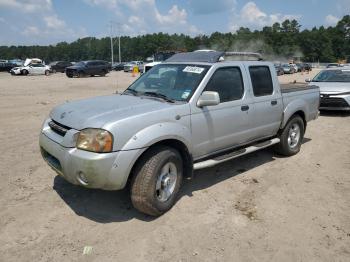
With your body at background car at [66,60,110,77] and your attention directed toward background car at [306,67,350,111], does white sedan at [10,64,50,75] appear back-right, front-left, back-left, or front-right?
back-right

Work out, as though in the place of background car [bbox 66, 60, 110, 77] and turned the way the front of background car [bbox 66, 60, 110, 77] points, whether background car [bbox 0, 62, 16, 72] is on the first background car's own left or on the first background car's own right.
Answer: on the first background car's own right

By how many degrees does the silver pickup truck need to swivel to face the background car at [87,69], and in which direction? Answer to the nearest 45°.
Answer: approximately 135° to its right

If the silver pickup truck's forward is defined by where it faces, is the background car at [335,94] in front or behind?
behind

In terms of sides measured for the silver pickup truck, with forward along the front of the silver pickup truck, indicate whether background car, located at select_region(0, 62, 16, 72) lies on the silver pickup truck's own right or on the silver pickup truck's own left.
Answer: on the silver pickup truck's own right

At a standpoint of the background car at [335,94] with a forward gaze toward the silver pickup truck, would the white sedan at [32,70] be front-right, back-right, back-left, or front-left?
back-right

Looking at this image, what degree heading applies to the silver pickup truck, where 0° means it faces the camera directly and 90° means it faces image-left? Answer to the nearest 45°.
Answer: approximately 45°

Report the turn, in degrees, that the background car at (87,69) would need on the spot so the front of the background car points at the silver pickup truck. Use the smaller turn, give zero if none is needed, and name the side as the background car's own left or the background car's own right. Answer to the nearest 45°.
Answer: approximately 45° to the background car's own left

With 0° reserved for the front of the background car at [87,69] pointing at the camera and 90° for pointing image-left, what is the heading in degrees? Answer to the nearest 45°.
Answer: approximately 45°

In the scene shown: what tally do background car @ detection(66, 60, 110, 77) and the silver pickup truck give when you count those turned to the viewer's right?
0
